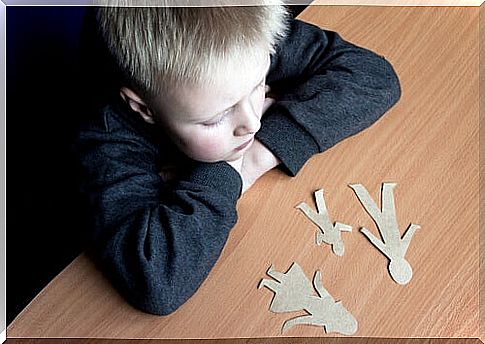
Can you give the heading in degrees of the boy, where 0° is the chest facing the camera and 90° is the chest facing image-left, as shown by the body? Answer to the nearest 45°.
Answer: approximately 315°
